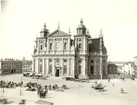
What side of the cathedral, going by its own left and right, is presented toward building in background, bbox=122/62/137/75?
left

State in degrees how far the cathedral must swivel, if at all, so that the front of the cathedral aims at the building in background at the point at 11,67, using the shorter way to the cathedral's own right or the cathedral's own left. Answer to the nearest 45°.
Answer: approximately 90° to the cathedral's own right
